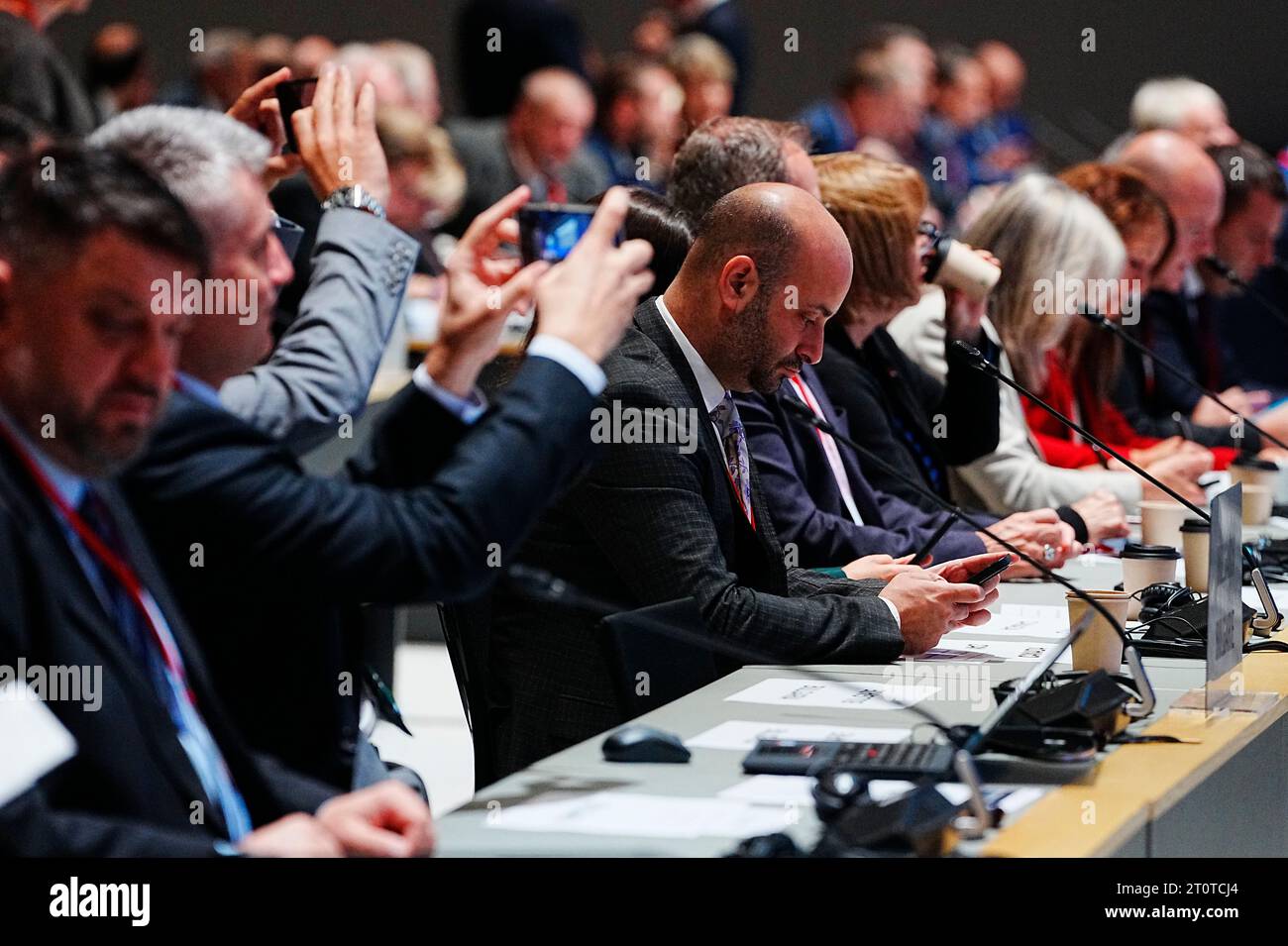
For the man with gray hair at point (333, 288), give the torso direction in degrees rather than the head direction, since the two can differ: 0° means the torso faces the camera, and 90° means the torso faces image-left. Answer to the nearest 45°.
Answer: approximately 270°

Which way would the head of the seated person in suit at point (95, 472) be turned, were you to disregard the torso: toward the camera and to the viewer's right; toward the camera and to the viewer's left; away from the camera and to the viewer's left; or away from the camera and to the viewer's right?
toward the camera and to the viewer's right

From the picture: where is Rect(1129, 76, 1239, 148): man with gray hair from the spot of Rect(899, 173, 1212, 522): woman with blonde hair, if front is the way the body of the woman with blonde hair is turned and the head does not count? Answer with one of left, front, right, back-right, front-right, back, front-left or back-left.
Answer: left

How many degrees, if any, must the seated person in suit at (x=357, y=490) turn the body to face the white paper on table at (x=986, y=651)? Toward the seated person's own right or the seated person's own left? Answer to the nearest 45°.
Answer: approximately 45° to the seated person's own left

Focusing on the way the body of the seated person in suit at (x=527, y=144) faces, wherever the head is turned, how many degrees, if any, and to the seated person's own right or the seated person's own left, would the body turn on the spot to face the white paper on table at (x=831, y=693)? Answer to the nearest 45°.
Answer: approximately 45° to the seated person's own right

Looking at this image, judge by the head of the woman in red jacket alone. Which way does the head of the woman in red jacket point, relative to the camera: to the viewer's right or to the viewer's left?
to the viewer's right

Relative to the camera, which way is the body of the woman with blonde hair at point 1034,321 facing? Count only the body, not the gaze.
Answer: to the viewer's right

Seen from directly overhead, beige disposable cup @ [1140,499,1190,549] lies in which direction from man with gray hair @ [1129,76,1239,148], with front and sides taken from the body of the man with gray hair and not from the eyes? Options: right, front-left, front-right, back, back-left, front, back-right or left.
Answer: right

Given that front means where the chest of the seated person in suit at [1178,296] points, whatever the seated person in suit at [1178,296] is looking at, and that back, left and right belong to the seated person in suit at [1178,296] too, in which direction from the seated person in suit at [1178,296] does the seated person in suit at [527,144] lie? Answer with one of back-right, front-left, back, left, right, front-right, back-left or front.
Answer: back

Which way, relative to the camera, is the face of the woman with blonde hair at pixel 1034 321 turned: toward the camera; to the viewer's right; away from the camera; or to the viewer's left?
to the viewer's right

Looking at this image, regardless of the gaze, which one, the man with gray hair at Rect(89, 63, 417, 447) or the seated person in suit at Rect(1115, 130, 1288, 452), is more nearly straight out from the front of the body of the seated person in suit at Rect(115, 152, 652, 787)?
the seated person in suit
